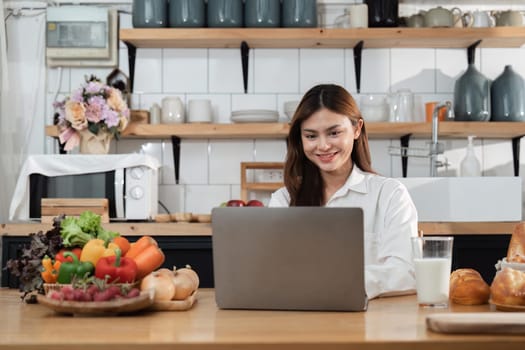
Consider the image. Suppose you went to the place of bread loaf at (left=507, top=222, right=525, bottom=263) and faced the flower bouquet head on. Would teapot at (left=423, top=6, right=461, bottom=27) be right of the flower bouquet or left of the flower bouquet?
right

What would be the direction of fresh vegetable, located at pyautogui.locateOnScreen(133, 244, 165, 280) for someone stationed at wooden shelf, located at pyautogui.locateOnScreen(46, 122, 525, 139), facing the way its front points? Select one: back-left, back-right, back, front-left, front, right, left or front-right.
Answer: front

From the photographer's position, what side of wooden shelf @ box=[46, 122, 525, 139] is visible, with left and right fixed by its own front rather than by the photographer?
front

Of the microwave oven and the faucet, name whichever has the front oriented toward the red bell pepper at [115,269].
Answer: the microwave oven

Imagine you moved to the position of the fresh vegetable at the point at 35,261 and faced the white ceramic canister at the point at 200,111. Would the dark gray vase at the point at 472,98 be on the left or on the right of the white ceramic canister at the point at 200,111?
right

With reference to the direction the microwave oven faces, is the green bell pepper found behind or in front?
in front

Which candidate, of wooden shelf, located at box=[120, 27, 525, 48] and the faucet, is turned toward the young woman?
the wooden shelf

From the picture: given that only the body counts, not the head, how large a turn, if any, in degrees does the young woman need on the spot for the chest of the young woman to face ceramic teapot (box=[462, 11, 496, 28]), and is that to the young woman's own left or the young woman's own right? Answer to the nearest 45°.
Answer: approximately 180°

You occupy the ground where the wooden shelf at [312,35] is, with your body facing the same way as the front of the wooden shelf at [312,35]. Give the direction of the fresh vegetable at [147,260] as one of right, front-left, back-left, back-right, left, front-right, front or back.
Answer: front

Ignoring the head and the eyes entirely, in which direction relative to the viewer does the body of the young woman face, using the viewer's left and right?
facing the viewer and to the left of the viewer

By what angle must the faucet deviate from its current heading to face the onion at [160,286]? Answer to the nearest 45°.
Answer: approximately 90° to its right

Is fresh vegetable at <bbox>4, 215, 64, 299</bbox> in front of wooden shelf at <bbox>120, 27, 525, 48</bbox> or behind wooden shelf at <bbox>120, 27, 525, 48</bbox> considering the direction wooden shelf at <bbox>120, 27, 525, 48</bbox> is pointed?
in front

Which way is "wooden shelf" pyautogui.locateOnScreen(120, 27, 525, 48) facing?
toward the camera
